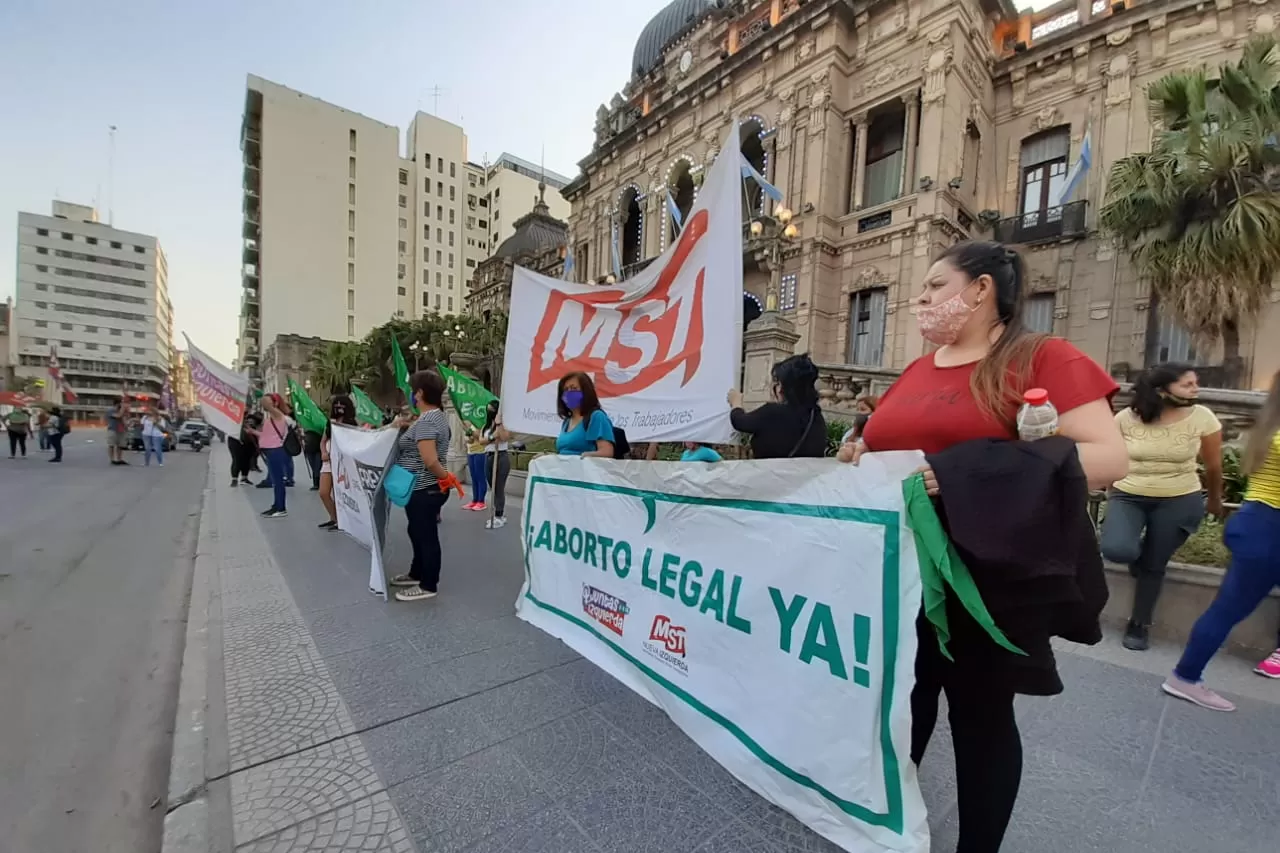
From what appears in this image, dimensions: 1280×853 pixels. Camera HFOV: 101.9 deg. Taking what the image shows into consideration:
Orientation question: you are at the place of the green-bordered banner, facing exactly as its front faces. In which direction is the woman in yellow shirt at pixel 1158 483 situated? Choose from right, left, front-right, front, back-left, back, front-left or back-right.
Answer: back

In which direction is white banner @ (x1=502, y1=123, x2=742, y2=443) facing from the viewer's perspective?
toward the camera

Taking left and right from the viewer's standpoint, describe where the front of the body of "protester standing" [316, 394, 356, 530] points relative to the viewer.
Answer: facing to the left of the viewer

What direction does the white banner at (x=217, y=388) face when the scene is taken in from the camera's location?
facing the viewer

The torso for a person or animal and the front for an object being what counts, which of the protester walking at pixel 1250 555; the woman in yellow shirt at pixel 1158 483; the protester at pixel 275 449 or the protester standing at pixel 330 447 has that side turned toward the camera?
the woman in yellow shirt

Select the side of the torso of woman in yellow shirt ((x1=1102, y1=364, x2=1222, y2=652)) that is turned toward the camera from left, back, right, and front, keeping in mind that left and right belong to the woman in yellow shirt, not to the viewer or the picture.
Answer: front

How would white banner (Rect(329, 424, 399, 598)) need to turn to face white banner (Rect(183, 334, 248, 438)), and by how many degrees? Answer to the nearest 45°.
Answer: approximately 135° to its right

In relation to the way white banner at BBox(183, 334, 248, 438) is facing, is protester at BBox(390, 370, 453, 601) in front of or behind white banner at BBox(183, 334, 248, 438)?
in front

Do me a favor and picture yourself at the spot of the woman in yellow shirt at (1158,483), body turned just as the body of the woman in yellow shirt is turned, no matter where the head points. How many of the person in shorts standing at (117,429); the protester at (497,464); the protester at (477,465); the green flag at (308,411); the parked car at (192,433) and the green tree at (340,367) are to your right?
6

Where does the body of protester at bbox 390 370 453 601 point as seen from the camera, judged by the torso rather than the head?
to the viewer's left

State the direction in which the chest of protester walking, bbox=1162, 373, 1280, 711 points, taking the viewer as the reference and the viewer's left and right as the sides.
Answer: facing to the right of the viewer

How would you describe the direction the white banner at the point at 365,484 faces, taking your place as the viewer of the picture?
facing the viewer and to the left of the viewer
